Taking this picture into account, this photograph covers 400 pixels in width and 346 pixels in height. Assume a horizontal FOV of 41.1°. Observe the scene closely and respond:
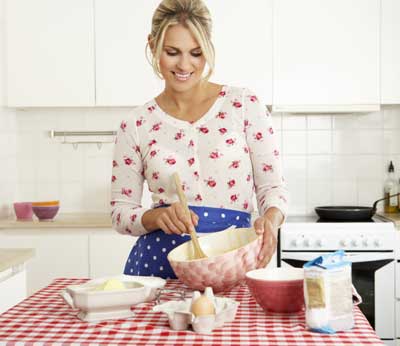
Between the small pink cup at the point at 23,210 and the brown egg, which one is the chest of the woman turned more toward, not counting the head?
the brown egg

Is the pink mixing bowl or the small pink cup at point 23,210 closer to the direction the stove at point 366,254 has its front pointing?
the pink mixing bowl

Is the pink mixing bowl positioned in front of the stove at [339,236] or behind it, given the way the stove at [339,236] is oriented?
in front

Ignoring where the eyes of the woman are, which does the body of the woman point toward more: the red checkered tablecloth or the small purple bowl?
the red checkered tablecloth

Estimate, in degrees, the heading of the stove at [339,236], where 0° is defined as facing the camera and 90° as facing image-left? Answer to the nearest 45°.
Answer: approximately 0°

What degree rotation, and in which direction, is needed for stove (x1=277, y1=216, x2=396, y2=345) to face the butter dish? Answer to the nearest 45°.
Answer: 0° — it already faces it

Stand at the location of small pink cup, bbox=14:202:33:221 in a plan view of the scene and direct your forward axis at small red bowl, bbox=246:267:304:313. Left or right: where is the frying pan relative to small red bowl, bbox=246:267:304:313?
left

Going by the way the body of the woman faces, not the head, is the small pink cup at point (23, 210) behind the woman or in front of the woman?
behind

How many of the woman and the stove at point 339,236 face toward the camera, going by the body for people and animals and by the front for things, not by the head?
2

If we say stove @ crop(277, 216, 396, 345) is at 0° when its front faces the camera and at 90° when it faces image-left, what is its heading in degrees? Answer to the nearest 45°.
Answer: approximately 0°

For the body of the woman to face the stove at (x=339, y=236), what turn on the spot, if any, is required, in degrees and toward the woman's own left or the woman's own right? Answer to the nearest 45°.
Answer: approximately 135° to the woman's own left

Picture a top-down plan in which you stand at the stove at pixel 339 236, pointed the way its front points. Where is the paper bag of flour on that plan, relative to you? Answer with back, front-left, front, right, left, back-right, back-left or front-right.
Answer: front

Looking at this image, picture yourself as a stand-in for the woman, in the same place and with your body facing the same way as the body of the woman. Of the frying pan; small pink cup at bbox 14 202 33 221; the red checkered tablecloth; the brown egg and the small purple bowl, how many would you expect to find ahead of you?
2
